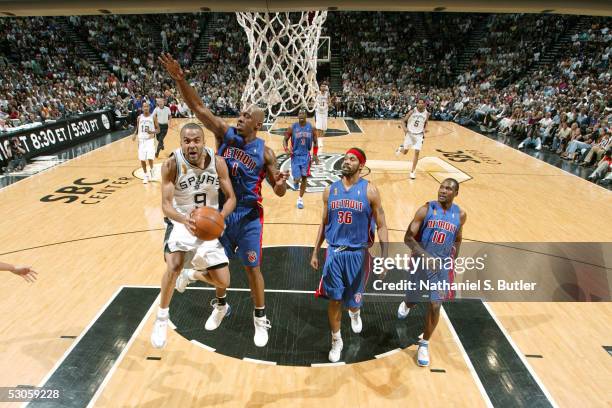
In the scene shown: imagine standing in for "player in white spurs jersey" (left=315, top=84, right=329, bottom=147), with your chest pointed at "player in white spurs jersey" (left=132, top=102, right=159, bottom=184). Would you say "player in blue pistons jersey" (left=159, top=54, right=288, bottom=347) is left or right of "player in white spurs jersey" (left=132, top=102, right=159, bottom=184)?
left

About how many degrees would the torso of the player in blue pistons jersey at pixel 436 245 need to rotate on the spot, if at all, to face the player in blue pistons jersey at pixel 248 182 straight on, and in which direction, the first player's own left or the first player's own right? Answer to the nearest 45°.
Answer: approximately 90° to the first player's own right

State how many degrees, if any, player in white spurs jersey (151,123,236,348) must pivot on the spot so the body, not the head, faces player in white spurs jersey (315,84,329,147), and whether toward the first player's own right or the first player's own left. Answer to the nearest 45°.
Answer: approximately 135° to the first player's own left

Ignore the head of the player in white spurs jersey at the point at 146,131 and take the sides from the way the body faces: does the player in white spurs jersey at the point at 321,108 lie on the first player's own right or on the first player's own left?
on the first player's own left

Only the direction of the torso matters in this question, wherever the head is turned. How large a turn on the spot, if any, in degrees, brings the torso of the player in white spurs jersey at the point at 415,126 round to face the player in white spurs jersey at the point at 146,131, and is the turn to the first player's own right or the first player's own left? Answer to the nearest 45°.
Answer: approximately 45° to the first player's own right

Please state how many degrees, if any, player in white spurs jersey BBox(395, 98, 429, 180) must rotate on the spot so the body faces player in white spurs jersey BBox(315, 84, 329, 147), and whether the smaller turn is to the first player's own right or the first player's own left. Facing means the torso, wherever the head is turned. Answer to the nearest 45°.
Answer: approximately 135° to the first player's own right

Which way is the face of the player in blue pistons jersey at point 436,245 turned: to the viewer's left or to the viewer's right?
to the viewer's left

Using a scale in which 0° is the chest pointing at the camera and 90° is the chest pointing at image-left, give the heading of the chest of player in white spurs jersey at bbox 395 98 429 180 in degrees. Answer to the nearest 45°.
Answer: approximately 0°

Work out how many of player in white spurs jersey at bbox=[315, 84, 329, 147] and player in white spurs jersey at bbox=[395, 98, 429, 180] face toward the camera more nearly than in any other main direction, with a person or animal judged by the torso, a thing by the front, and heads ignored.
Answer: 2
